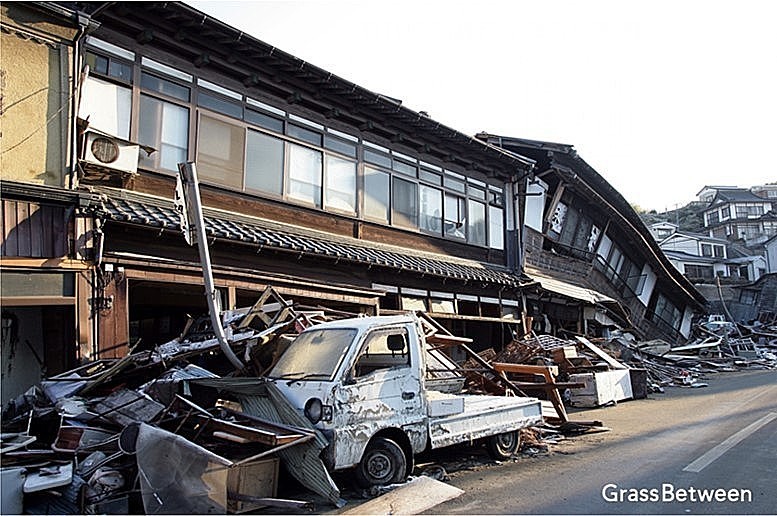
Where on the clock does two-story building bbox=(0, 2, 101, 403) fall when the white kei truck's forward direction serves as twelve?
The two-story building is roughly at 2 o'clock from the white kei truck.

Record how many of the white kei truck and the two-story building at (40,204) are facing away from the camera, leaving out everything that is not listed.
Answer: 0

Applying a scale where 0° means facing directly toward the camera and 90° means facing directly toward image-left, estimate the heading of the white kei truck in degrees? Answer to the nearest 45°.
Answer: approximately 45°

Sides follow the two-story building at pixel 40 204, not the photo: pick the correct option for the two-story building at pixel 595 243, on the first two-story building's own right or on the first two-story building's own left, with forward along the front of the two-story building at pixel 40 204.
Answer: on the first two-story building's own left

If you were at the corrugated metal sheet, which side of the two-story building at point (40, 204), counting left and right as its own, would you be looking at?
front

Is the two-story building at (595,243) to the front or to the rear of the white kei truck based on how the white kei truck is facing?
to the rear

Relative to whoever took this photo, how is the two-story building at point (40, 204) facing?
facing the viewer and to the right of the viewer

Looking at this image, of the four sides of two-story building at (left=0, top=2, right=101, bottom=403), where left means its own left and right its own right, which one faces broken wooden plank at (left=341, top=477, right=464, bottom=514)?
front

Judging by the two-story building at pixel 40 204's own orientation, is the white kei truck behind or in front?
in front

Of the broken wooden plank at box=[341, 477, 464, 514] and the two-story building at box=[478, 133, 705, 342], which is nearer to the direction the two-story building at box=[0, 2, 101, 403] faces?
the broken wooden plank
